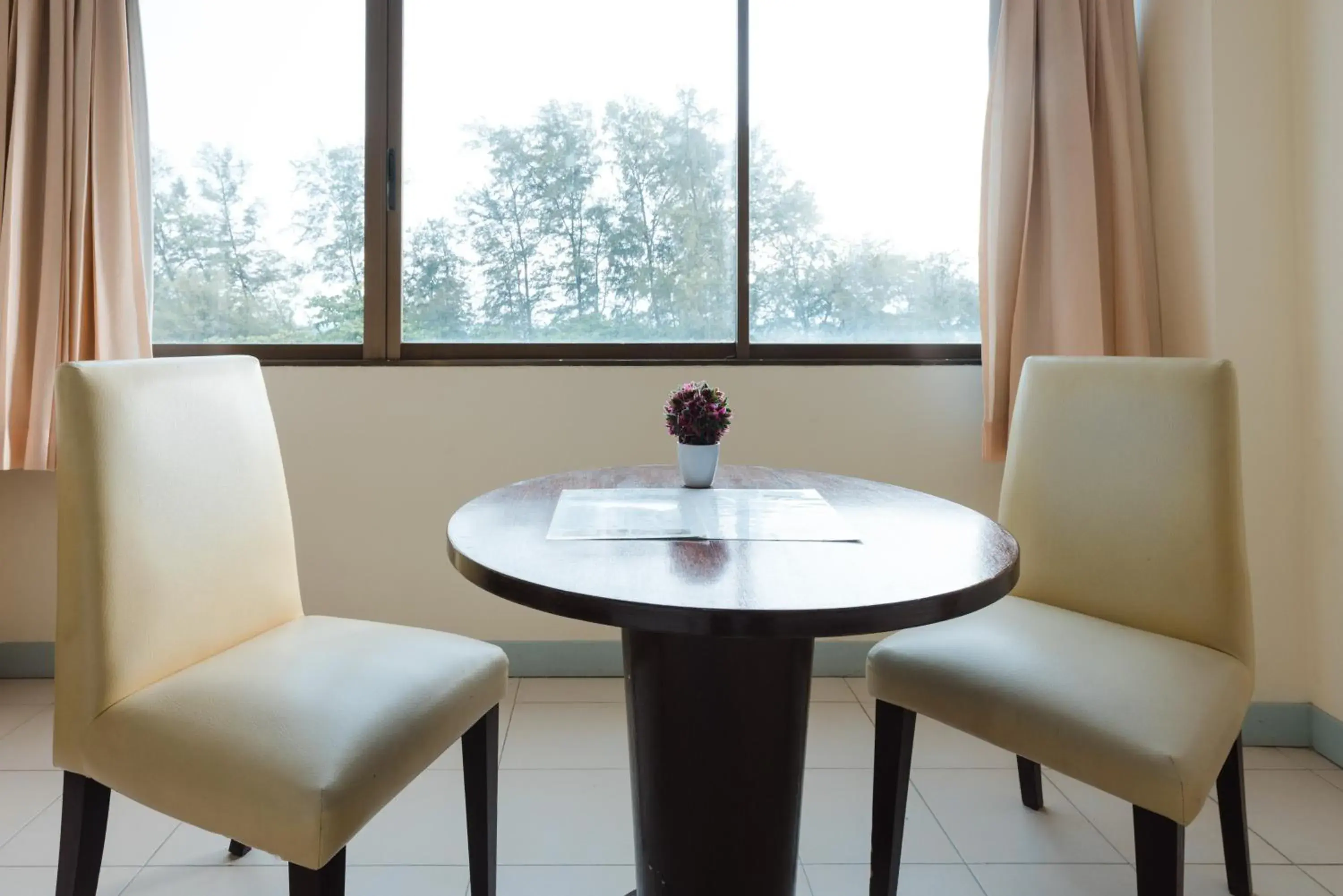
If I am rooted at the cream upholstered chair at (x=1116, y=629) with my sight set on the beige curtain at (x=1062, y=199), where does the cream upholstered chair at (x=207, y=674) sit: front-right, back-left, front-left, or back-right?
back-left

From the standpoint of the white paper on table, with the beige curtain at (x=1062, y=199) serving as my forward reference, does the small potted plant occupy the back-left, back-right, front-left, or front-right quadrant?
front-left

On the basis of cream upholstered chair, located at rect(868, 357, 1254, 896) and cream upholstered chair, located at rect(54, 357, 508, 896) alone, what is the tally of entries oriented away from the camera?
0

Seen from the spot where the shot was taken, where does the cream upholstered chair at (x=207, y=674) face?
facing the viewer and to the right of the viewer

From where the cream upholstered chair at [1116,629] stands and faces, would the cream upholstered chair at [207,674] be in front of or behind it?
in front

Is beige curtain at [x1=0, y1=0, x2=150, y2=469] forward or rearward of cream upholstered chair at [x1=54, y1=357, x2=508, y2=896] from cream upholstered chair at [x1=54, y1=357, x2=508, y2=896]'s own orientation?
rearward

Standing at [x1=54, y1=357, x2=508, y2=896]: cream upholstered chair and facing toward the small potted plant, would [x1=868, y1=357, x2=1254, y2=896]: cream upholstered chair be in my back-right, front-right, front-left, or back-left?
front-right

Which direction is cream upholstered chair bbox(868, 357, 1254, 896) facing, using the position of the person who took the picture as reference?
facing the viewer and to the left of the viewer

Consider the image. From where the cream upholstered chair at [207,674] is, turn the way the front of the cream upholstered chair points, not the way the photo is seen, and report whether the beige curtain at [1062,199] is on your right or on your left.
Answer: on your left
